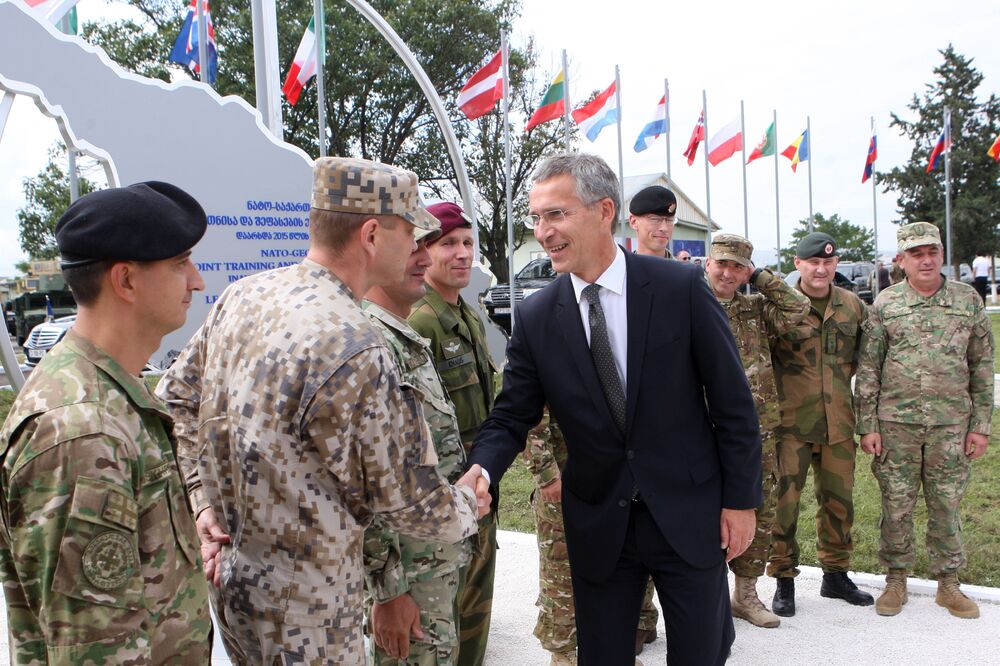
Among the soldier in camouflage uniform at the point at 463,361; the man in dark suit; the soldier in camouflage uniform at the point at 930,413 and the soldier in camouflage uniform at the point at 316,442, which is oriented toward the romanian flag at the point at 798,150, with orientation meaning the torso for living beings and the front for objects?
the soldier in camouflage uniform at the point at 316,442

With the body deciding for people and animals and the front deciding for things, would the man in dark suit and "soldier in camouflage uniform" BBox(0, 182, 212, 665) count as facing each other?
yes

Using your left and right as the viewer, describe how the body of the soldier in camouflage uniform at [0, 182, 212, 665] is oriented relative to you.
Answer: facing to the right of the viewer

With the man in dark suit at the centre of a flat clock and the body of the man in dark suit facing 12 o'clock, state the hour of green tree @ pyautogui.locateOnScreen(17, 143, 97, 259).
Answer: The green tree is roughly at 3 o'clock from the man in dark suit.

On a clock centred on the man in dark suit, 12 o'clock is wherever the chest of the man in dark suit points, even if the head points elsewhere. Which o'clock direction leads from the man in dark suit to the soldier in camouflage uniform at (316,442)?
The soldier in camouflage uniform is roughly at 12 o'clock from the man in dark suit.

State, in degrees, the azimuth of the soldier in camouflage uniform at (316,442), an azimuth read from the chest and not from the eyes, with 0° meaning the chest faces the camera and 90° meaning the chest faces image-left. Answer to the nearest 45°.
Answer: approximately 225°

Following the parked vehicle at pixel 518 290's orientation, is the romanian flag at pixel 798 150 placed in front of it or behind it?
behind

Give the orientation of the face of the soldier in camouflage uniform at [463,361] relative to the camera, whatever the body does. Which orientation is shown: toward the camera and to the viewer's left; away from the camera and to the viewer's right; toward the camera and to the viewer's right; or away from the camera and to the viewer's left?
toward the camera and to the viewer's right

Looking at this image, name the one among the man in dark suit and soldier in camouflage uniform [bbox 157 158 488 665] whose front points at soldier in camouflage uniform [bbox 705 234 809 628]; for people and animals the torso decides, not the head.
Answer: soldier in camouflage uniform [bbox 157 158 488 665]

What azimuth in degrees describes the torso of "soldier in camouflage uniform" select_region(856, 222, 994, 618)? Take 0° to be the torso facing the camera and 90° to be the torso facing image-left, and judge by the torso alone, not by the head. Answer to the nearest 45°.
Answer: approximately 0°

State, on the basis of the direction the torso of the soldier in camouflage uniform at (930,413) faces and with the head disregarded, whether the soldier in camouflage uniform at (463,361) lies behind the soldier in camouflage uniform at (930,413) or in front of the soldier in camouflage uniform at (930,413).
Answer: in front

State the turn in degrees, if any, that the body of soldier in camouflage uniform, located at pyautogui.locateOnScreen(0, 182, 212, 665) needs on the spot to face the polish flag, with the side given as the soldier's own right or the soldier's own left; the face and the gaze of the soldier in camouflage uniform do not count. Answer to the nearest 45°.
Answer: approximately 45° to the soldier's own left

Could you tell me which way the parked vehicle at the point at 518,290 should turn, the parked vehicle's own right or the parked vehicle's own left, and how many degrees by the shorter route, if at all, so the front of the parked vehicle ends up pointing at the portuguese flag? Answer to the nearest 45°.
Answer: approximately 180°

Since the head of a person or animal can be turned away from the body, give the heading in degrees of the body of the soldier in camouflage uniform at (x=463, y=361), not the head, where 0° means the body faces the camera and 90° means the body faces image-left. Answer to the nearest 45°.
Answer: approximately 315°

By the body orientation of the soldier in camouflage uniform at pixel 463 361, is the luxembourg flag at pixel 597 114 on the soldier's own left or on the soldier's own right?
on the soldier's own left

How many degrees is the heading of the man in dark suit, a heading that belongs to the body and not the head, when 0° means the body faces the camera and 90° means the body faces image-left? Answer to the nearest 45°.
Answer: approximately 45°

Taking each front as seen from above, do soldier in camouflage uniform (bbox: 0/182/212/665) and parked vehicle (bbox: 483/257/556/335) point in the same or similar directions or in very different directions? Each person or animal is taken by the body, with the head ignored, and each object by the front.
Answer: very different directions
